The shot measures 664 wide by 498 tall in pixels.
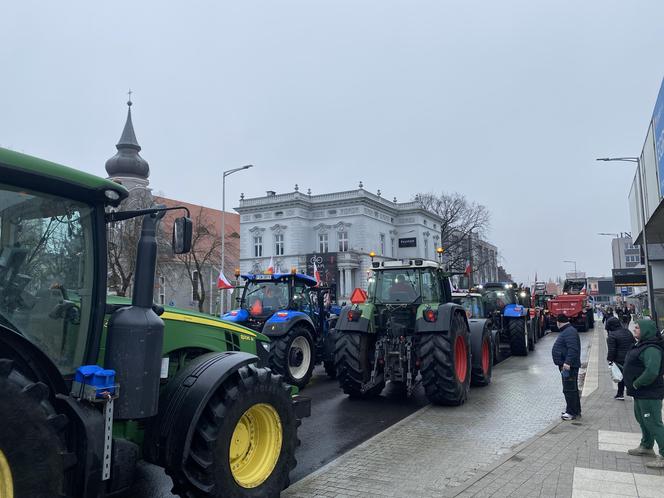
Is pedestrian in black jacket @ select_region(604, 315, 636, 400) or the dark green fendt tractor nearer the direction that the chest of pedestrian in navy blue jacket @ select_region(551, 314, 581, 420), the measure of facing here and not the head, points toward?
the dark green fendt tractor

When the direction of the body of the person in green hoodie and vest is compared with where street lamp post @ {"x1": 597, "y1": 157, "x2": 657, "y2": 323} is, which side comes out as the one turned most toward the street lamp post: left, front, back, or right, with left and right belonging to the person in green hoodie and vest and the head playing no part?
right

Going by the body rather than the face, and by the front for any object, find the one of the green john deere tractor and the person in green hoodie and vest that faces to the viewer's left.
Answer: the person in green hoodie and vest

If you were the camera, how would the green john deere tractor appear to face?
facing away from the viewer and to the right of the viewer

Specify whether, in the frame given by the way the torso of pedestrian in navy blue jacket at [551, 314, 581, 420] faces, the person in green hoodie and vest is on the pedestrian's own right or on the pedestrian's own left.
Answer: on the pedestrian's own left

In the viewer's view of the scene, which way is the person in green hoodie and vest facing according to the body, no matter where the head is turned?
to the viewer's left

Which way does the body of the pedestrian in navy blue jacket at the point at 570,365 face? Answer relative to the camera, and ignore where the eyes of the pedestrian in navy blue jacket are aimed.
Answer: to the viewer's left

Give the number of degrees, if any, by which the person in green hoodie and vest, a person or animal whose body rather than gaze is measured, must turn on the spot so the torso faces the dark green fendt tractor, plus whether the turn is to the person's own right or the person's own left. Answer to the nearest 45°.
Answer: approximately 45° to the person's own right

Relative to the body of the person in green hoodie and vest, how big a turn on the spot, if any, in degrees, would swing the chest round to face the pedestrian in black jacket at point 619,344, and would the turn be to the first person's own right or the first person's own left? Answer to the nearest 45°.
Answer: approximately 90° to the first person's own right

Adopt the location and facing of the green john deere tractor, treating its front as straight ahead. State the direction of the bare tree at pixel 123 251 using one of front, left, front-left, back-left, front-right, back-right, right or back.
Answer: front-left

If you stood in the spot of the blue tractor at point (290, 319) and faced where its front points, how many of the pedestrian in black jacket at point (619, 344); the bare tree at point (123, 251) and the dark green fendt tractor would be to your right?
2

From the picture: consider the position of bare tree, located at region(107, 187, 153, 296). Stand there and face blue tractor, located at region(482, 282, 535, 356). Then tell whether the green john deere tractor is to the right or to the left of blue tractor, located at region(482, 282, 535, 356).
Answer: right

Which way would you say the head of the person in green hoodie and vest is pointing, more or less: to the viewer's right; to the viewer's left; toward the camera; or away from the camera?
to the viewer's left

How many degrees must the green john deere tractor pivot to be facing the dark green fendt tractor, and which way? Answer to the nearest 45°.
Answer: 0° — it already faces it
